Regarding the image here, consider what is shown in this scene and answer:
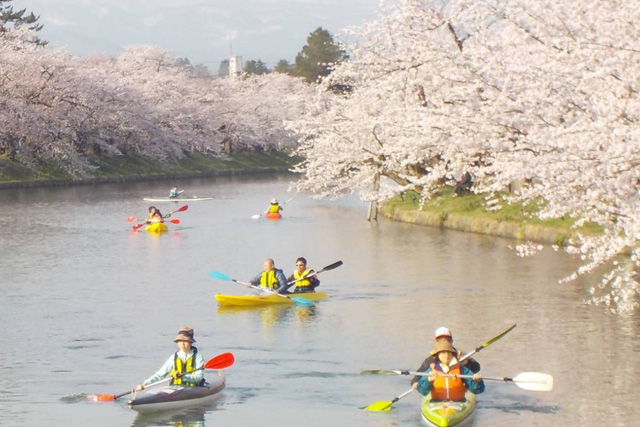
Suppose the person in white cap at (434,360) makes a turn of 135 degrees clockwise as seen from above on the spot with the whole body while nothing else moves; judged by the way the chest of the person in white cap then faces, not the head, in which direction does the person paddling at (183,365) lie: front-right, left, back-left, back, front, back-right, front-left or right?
front-left

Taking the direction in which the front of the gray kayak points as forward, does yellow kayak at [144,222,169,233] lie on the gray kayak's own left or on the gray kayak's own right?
on the gray kayak's own right

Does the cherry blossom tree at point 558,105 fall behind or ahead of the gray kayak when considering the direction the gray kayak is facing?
behind

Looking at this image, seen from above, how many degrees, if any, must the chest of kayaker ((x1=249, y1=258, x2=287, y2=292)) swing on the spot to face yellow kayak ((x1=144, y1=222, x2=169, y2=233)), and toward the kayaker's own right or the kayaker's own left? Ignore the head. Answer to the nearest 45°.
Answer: approximately 135° to the kayaker's own right

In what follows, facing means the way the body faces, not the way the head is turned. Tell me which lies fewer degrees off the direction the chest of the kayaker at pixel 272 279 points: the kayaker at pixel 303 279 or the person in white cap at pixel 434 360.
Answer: the person in white cap

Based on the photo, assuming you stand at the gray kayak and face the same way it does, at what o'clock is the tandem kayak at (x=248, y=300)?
The tandem kayak is roughly at 5 o'clock from the gray kayak.

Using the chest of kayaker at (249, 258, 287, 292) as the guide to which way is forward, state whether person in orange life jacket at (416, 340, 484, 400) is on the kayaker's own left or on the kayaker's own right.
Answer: on the kayaker's own left

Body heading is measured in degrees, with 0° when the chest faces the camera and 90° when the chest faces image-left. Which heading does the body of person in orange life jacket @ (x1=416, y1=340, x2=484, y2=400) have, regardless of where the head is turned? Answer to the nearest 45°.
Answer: approximately 0°
